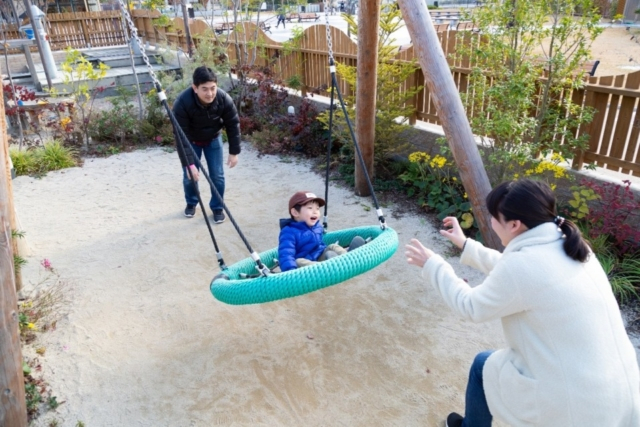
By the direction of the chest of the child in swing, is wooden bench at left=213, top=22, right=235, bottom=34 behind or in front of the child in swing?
behind

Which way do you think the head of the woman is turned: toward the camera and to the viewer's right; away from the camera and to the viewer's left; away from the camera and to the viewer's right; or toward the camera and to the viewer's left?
away from the camera and to the viewer's left

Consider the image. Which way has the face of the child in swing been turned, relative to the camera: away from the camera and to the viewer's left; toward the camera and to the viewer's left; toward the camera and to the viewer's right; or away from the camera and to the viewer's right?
toward the camera and to the viewer's right

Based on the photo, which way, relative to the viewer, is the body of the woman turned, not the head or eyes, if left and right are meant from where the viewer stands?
facing away from the viewer and to the left of the viewer

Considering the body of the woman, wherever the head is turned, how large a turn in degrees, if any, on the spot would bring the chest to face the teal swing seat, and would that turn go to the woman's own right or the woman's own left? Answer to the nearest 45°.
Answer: approximately 45° to the woman's own left

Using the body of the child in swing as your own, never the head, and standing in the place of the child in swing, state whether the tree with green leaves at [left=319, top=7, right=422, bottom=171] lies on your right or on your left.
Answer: on your left

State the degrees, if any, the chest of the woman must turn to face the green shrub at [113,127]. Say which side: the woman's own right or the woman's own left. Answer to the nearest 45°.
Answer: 0° — they already face it

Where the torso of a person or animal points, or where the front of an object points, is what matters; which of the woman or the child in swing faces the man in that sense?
the woman

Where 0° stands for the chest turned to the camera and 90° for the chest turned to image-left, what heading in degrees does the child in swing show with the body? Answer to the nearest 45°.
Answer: approximately 315°

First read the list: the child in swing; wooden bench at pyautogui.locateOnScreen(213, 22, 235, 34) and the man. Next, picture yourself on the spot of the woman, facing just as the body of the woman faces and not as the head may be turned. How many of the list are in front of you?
3

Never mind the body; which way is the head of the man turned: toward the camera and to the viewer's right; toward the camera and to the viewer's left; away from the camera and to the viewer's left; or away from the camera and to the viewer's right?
toward the camera and to the viewer's right

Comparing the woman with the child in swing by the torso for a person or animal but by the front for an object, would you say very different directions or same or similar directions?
very different directions

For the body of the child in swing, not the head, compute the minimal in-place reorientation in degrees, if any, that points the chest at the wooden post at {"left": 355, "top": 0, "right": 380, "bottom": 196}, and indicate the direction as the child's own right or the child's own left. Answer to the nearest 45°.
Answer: approximately 135° to the child's own left

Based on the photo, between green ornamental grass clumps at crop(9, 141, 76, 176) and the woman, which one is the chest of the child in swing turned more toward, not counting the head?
the woman

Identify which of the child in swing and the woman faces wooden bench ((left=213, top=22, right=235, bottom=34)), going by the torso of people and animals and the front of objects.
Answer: the woman
